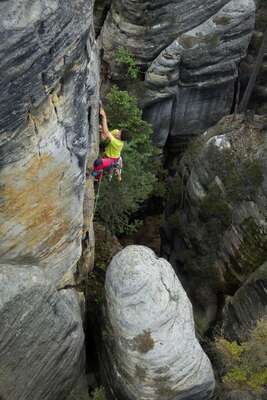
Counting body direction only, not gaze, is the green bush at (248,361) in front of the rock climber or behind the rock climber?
behind

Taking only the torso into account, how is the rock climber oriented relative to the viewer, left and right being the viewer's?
facing to the left of the viewer

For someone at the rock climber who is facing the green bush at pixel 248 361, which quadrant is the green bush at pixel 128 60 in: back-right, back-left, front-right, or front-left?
back-left

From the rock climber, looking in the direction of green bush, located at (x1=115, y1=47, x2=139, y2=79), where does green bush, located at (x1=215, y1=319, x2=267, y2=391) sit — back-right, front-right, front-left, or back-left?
back-right

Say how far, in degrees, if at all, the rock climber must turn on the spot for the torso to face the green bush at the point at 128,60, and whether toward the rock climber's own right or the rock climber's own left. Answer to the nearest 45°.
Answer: approximately 90° to the rock climber's own right
